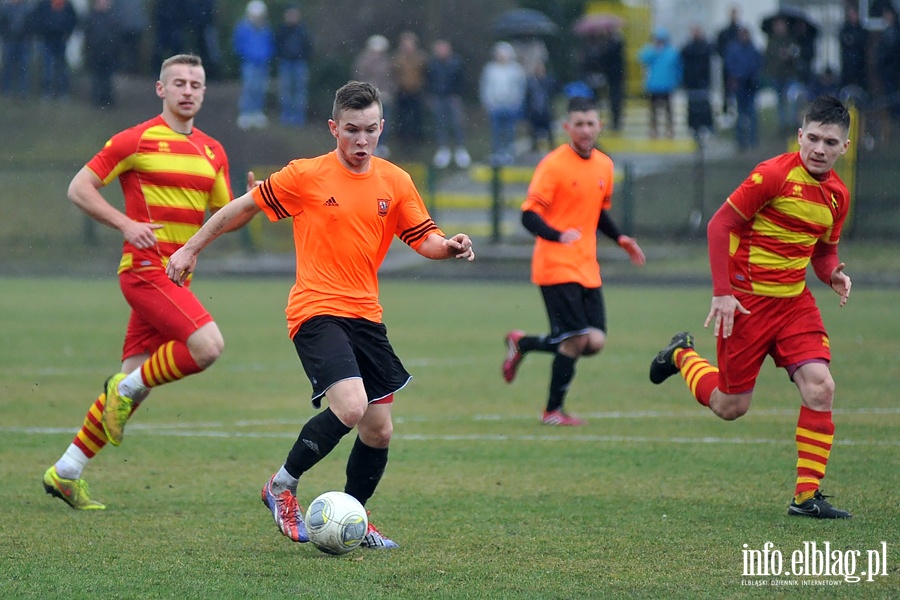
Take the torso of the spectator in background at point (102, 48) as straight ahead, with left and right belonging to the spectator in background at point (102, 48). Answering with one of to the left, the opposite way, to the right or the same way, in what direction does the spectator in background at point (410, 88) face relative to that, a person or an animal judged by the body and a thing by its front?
the same way

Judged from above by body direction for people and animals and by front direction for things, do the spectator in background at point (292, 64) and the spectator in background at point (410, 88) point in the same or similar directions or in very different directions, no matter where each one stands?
same or similar directions

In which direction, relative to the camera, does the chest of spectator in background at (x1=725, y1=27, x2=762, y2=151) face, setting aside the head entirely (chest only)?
toward the camera

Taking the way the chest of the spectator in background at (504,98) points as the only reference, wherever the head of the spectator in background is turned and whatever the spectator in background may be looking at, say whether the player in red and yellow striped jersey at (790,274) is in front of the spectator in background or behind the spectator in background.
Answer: in front

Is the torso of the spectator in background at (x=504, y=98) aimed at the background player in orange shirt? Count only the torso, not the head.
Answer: yes

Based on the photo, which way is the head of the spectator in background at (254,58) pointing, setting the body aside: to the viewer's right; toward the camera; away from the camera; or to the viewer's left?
toward the camera

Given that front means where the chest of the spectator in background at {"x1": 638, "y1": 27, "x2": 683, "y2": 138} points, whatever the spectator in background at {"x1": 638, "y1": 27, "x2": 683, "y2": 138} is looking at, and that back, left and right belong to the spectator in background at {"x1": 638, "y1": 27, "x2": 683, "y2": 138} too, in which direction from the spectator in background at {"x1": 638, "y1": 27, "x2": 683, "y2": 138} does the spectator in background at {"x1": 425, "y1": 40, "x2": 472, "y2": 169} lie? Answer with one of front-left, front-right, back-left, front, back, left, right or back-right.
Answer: right

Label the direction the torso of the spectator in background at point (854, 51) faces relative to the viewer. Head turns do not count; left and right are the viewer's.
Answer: facing the viewer

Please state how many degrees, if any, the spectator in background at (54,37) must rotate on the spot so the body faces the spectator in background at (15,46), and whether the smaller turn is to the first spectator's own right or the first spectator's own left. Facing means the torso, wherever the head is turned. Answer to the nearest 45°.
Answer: approximately 135° to the first spectator's own right

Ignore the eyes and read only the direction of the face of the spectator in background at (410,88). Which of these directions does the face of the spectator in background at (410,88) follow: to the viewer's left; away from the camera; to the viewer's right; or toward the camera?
toward the camera

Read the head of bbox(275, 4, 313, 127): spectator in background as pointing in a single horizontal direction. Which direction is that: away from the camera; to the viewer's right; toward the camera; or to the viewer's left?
toward the camera

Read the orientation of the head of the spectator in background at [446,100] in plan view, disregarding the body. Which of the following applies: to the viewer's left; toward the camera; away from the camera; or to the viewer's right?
toward the camera

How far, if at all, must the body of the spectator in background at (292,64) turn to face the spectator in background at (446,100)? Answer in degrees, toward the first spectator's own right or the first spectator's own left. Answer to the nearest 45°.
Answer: approximately 90° to the first spectator's own left

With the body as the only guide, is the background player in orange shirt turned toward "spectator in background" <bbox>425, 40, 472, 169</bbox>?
no

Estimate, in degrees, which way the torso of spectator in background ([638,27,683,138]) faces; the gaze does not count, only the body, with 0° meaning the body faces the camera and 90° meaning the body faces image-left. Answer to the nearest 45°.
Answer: approximately 0°

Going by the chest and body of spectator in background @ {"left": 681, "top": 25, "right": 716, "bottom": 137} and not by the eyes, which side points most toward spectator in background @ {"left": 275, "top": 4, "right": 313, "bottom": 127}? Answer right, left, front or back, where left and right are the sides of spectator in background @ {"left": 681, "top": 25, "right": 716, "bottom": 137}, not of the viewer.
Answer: right

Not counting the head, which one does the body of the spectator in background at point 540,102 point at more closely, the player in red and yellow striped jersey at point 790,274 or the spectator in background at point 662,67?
the player in red and yellow striped jersey

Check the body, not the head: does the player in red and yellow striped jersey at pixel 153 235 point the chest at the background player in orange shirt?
no

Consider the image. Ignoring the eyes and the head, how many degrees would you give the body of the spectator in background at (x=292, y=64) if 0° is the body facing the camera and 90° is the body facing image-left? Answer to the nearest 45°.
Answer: approximately 0°

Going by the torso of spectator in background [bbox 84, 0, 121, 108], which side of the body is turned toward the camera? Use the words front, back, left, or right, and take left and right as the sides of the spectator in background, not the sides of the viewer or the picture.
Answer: front
